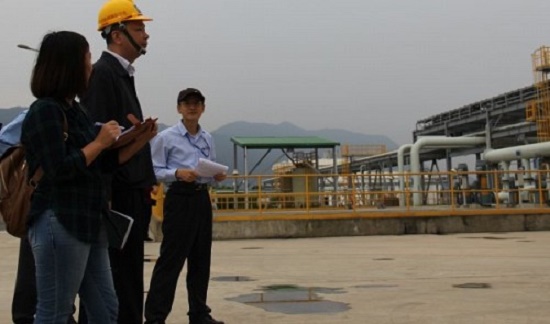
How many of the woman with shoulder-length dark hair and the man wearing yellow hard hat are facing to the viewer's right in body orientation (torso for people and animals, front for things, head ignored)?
2

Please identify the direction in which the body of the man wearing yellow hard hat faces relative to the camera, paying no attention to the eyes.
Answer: to the viewer's right

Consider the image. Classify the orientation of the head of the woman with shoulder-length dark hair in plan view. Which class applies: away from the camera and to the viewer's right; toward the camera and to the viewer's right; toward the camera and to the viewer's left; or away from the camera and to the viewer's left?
away from the camera and to the viewer's right

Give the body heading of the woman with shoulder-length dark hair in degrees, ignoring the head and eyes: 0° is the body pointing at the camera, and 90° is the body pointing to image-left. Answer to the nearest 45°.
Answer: approximately 270°

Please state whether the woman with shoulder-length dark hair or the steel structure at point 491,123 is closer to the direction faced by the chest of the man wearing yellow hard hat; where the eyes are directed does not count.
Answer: the steel structure

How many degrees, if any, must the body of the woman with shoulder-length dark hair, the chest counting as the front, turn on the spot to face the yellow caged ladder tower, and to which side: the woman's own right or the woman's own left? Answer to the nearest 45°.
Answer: approximately 45° to the woman's own left

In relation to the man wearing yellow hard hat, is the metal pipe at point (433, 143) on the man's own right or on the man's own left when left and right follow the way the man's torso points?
on the man's own left

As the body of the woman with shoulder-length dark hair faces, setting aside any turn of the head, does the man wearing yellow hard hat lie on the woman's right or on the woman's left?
on the woman's left

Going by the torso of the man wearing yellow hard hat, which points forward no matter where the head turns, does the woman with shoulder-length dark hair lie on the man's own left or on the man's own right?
on the man's own right

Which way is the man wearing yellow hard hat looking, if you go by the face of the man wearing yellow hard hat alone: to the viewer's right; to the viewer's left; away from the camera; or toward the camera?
to the viewer's right
